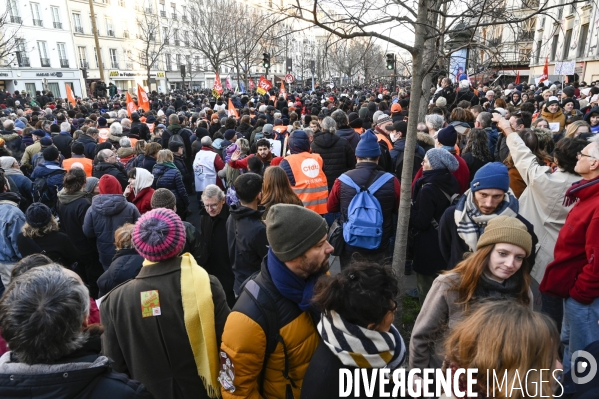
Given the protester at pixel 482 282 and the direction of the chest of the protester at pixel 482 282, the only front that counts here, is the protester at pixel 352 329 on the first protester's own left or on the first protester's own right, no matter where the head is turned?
on the first protester's own right

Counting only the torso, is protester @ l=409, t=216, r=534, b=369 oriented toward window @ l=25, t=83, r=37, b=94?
no

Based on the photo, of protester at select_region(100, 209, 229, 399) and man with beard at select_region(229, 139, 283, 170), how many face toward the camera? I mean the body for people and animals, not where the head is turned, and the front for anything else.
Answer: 1

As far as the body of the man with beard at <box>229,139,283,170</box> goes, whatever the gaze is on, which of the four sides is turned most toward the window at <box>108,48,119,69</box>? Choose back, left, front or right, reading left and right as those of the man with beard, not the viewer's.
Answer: back

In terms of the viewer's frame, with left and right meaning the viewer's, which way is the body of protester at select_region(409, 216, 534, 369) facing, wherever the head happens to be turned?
facing the viewer and to the right of the viewer

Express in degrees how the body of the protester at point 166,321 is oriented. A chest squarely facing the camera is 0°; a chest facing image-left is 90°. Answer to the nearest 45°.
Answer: approximately 180°

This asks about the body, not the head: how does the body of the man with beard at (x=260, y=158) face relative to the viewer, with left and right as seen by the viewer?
facing the viewer

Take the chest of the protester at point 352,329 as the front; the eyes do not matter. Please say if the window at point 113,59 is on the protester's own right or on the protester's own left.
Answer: on the protester's own left

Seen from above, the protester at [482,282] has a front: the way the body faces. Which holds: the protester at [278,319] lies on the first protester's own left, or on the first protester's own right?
on the first protester's own right

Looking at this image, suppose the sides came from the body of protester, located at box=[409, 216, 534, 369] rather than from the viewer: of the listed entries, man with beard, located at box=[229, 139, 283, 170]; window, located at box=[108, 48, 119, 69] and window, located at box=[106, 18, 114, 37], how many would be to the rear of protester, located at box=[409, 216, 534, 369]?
3

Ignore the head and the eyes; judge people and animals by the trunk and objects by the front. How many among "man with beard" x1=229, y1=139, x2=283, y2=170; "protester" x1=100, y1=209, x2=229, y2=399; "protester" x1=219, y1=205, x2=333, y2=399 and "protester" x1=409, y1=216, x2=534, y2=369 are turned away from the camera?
1

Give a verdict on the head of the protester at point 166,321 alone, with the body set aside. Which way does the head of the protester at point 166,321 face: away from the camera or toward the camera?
away from the camera
